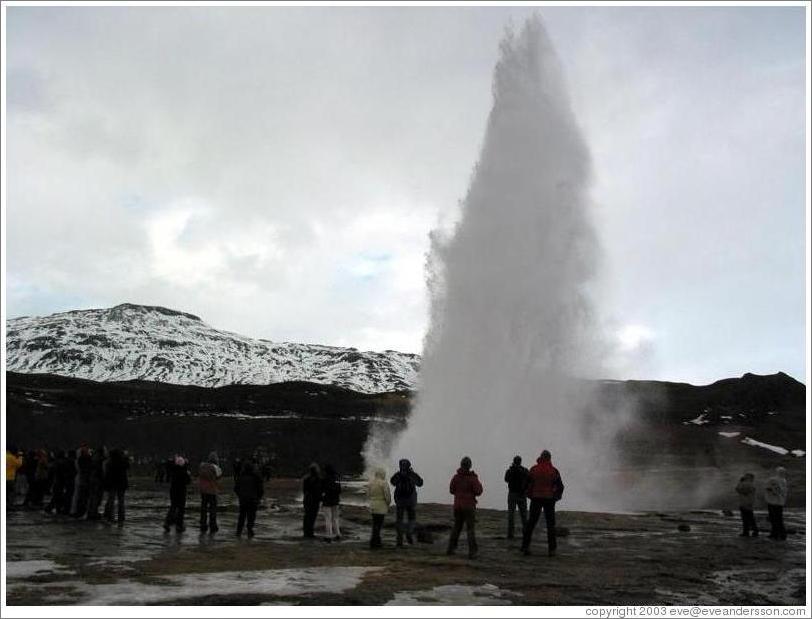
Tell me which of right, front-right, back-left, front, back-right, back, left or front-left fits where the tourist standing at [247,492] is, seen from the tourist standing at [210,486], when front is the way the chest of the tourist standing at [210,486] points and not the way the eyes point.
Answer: right

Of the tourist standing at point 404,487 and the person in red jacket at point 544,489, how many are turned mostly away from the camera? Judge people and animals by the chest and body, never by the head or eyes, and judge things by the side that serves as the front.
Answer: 2

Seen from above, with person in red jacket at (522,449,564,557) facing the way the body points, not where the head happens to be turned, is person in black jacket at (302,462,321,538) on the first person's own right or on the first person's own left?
on the first person's own left

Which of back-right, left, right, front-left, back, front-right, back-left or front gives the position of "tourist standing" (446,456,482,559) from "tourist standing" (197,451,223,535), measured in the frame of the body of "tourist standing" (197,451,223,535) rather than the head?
right

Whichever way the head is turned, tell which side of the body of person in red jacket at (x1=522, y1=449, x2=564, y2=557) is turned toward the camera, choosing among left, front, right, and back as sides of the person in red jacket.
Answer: back

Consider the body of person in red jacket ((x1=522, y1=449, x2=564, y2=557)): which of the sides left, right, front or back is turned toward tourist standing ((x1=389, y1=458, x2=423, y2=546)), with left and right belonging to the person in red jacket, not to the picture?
left

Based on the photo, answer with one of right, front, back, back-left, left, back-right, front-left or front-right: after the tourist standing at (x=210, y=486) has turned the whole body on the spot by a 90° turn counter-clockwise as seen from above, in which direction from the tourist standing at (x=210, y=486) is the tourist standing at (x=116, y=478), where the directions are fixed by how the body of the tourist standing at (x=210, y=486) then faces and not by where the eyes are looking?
front

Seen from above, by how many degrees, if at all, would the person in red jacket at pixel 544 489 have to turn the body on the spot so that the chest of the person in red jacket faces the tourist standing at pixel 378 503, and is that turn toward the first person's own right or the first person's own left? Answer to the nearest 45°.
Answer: approximately 90° to the first person's own left

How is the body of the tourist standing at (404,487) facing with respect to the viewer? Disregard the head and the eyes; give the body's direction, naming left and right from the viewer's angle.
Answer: facing away from the viewer

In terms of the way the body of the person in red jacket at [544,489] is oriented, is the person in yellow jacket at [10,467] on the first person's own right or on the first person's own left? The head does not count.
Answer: on the first person's own left

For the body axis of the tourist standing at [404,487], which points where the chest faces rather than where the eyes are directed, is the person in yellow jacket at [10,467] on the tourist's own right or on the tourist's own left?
on the tourist's own left

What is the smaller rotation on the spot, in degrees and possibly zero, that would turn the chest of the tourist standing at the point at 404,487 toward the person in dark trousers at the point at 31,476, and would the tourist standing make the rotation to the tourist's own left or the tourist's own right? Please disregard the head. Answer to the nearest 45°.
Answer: approximately 45° to the tourist's own left
